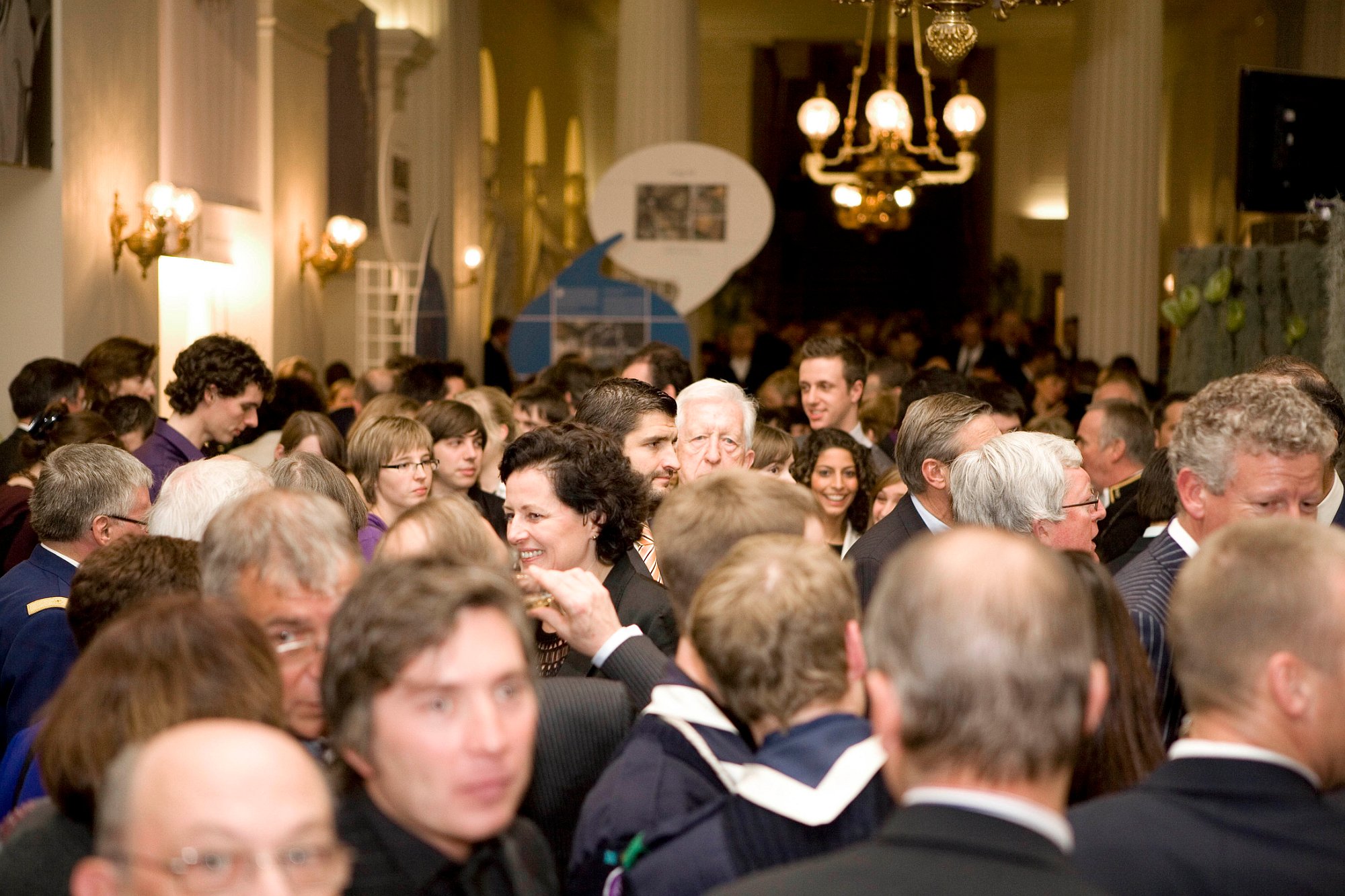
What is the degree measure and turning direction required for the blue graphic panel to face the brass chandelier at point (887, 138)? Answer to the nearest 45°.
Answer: approximately 135° to its left

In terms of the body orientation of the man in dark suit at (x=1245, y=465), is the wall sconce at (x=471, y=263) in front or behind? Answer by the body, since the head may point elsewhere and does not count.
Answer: behind

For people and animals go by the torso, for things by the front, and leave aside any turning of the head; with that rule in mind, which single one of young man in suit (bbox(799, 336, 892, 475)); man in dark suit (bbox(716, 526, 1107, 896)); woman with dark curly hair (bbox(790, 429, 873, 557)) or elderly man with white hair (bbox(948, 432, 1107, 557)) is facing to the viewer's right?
the elderly man with white hair

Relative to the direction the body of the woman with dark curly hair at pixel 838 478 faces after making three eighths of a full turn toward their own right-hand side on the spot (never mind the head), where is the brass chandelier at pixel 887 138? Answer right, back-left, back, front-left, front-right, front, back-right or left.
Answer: front-right

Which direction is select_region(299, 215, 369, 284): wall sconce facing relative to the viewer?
to the viewer's right

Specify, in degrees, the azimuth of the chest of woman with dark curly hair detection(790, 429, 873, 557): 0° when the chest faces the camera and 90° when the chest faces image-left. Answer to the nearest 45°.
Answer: approximately 0°

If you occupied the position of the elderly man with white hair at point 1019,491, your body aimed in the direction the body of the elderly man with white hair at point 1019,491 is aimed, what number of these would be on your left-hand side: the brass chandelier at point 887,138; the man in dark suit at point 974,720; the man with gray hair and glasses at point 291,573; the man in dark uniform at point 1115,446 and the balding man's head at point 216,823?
2

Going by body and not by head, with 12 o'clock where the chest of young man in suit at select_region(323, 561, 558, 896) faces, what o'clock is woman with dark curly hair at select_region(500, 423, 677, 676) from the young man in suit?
The woman with dark curly hair is roughly at 8 o'clock from the young man in suit.

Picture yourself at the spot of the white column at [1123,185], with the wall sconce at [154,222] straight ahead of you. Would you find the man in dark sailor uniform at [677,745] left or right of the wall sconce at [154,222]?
left

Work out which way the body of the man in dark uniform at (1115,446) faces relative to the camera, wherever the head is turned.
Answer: to the viewer's left

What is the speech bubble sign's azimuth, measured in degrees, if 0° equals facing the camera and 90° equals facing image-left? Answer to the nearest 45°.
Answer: approximately 0°

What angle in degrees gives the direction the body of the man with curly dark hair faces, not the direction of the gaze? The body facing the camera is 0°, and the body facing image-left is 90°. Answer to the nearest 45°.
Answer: approximately 270°

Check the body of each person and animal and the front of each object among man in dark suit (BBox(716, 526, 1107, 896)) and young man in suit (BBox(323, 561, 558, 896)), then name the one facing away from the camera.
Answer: the man in dark suit

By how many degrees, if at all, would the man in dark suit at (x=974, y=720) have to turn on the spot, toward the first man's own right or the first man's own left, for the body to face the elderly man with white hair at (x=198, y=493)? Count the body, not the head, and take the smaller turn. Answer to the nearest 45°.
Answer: approximately 45° to the first man's own left

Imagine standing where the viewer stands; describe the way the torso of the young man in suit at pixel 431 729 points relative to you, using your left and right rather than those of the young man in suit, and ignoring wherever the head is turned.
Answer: facing the viewer and to the right of the viewer
